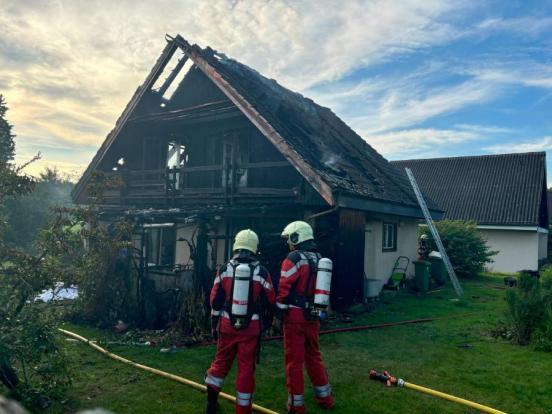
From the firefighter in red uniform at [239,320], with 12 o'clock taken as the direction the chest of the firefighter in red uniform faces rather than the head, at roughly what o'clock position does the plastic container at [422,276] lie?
The plastic container is roughly at 1 o'clock from the firefighter in red uniform.

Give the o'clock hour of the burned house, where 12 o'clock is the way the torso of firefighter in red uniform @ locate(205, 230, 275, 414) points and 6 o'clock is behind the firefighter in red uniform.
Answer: The burned house is roughly at 12 o'clock from the firefighter in red uniform.

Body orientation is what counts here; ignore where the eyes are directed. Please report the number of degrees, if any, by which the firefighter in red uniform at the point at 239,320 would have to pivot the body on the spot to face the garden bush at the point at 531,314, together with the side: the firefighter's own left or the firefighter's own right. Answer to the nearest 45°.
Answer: approximately 45° to the firefighter's own right

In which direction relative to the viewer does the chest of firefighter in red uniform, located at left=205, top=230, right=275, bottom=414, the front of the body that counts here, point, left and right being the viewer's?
facing away from the viewer

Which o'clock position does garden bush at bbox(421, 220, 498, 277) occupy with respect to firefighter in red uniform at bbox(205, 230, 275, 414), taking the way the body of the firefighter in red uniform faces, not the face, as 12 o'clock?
The garden bush is roughly at 1 o'clock from the firefighter in red uniform.

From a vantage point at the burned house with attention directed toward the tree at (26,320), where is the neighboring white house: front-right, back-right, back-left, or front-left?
back-left

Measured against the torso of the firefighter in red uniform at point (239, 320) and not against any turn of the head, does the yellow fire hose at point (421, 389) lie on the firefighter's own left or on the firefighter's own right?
on the firefighter's own right

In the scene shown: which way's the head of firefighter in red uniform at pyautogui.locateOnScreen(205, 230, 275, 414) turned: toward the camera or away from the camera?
away from the camera

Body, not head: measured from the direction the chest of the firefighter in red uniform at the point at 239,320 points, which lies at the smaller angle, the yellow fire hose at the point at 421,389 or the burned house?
the burned house

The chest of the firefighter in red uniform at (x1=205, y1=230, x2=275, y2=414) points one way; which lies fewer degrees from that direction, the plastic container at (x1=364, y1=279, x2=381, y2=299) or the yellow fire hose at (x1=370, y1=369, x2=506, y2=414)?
the plastic container

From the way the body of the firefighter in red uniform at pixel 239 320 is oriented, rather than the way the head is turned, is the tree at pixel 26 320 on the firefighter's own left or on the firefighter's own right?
on the firefighter's own left

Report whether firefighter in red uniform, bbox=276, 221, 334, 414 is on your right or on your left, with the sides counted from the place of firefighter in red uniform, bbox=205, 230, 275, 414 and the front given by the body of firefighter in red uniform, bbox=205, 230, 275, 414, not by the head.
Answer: on your right

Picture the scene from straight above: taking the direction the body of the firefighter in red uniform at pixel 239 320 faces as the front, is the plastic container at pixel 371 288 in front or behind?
in front

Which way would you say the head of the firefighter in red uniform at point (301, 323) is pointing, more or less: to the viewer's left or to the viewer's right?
to the viewer's left

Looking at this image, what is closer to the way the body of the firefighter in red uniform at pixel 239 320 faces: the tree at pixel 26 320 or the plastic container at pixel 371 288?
the plastic container
